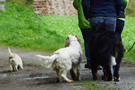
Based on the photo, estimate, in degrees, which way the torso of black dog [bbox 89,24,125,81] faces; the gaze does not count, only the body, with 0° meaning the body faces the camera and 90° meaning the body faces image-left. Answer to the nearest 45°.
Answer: approximately 135°

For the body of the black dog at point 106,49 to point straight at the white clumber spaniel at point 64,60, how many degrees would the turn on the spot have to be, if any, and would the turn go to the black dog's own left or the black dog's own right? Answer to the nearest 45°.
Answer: approximately 45° to the black dog's own left

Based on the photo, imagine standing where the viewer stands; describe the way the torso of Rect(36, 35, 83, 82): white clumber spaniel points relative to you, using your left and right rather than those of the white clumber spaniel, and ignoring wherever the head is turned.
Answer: facing away from the viewer and to the right of the viewer

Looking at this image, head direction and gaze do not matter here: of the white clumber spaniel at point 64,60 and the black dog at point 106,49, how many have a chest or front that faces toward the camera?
0
